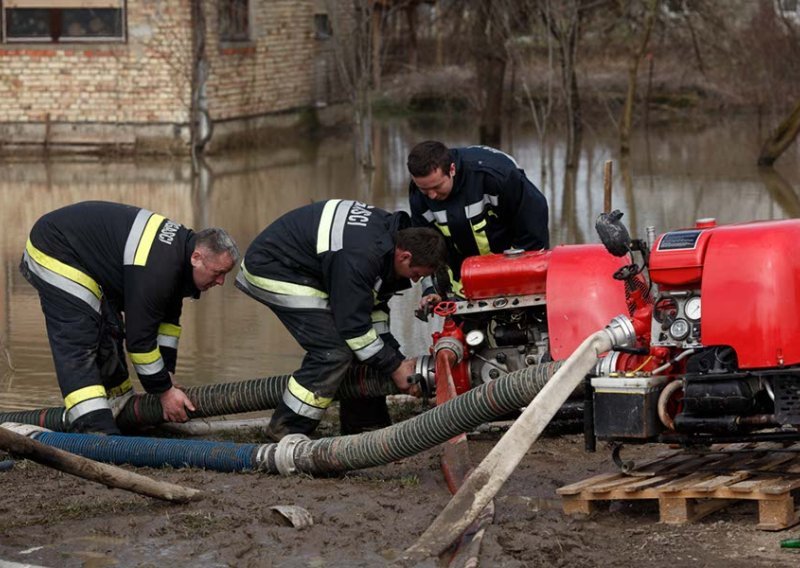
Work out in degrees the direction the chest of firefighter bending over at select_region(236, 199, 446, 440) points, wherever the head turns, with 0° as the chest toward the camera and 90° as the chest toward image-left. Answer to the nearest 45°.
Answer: approximately 270°

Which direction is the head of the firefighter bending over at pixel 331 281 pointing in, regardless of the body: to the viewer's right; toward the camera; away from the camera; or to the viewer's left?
to the viewer's right

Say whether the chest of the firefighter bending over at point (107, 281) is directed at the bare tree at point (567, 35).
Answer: no

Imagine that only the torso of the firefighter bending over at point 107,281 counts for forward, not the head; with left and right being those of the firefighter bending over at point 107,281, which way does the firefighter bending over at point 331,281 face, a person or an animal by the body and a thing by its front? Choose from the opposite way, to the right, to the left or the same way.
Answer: the same way

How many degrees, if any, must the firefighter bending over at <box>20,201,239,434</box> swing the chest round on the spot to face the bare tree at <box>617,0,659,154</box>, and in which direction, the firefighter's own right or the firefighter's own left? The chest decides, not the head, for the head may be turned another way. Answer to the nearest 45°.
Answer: approximately 45° to the firefighter's own left

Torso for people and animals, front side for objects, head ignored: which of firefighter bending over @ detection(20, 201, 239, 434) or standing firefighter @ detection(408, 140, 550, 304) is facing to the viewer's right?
the firefighter bending over

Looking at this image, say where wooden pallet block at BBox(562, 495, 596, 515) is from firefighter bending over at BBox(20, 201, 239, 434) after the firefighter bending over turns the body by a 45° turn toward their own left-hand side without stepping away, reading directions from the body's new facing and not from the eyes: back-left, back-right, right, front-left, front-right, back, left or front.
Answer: right

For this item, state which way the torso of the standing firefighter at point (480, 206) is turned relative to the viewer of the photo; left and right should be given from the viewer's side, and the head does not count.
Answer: facing the viewer and to the left of the viewer

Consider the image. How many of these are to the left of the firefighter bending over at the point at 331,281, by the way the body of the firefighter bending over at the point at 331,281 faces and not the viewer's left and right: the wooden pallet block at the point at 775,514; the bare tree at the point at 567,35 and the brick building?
2

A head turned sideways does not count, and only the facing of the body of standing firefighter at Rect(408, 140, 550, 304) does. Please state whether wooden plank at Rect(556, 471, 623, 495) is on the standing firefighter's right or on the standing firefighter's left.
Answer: on the standing firefighter's left

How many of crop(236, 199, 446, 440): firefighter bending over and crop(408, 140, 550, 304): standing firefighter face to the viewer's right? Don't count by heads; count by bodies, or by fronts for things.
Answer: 1

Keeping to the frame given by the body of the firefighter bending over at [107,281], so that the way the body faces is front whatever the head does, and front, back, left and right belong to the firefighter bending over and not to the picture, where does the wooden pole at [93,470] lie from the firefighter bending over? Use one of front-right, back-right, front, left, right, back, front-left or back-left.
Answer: right

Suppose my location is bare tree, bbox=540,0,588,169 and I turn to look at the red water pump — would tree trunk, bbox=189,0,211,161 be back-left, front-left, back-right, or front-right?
back-right

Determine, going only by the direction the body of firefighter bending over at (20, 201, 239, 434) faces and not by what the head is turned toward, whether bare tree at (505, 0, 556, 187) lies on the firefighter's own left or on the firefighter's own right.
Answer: on the firefighter's own left

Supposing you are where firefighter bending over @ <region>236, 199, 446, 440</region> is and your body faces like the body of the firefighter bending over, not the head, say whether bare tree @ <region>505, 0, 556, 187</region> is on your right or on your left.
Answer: on your left

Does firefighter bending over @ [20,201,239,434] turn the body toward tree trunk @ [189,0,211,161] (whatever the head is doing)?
no

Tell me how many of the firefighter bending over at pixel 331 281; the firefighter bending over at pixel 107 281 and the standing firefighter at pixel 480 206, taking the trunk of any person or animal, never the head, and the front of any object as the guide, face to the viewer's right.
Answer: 2

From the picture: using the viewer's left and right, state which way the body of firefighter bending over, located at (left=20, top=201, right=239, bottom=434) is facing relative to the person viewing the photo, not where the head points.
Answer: facing to the right of the viewer
